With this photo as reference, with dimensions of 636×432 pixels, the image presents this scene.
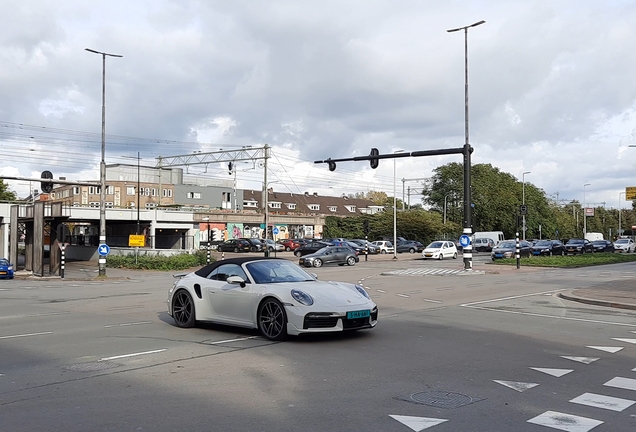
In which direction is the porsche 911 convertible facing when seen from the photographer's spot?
facing the viewer and to the right of the viewer

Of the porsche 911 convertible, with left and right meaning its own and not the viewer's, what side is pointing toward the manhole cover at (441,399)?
front

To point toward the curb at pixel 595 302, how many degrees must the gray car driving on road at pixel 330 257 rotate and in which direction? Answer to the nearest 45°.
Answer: approximately 45° to its left

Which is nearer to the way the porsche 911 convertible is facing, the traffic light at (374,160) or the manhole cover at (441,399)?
the manhole cover

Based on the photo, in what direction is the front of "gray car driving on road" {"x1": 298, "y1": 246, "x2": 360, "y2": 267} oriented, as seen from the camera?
facing the viewer and to the left of the viewer

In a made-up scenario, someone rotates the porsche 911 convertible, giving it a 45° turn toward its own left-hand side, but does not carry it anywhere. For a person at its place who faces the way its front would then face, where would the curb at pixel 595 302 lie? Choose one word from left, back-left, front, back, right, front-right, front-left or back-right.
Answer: front-left

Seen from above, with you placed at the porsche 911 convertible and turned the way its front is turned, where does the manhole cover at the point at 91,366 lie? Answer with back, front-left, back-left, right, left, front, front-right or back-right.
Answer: right

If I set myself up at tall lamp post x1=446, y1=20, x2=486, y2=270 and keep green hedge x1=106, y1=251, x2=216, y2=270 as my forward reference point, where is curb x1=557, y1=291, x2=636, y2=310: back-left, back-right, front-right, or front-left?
back-left

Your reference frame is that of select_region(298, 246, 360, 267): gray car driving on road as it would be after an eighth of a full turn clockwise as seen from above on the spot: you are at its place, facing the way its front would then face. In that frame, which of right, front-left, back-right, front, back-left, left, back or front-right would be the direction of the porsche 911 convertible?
left

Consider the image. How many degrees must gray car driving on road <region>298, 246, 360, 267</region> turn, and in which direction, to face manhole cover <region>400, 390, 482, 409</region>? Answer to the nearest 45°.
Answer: approximately 45° to its left

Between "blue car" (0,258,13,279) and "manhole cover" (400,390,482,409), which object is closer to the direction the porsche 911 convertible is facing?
the manhole cover
